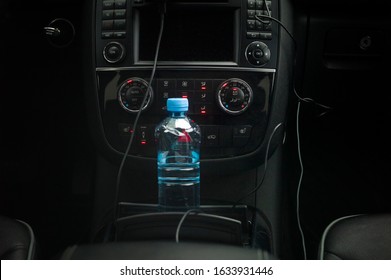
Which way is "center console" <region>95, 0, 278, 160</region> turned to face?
toward the camera
